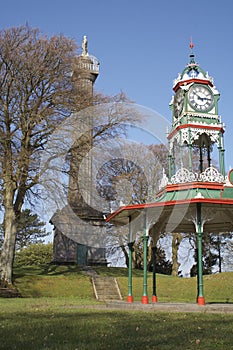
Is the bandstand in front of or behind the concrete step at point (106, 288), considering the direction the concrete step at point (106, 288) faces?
in front

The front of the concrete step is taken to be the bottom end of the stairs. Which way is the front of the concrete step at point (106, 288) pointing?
toward the camera
